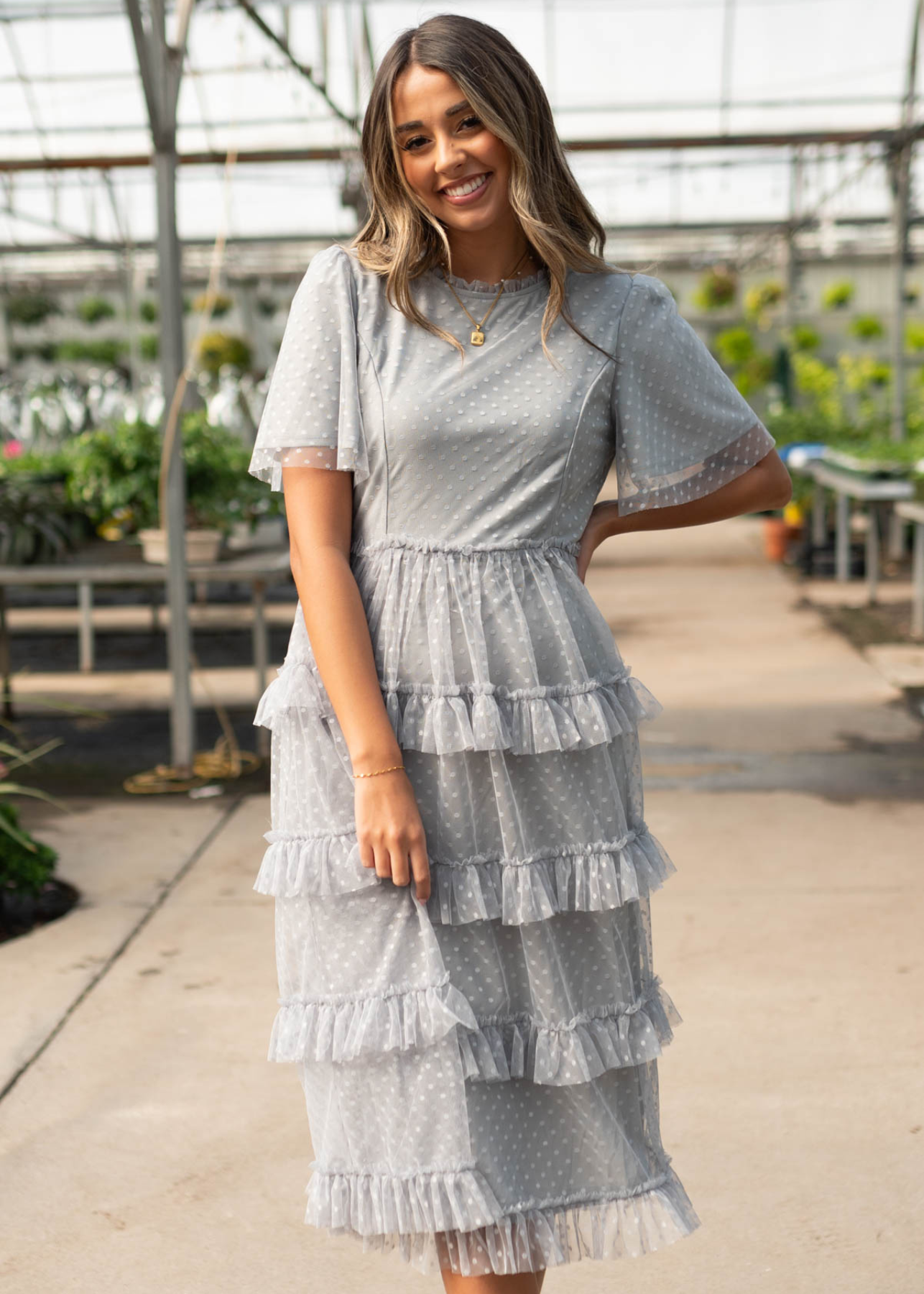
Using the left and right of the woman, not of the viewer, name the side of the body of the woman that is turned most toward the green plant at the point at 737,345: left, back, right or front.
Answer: back

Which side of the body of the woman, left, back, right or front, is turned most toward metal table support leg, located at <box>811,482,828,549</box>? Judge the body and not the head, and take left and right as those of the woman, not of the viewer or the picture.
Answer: back

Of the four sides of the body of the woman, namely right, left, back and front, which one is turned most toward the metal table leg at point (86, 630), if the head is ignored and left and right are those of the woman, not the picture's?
back

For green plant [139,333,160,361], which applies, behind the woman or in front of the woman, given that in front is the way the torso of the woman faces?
behind

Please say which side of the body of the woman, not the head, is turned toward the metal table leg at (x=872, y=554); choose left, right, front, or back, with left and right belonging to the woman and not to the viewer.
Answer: back

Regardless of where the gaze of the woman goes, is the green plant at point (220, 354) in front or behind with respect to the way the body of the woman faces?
behind

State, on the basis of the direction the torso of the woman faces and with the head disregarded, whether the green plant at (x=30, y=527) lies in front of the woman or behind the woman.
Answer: behind

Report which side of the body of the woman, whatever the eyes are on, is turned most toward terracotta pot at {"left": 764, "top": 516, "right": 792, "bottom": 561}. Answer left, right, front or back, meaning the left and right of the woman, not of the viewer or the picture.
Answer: back

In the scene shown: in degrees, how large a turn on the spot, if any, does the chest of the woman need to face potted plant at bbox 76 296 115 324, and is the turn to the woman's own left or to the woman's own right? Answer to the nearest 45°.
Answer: approximately 180°

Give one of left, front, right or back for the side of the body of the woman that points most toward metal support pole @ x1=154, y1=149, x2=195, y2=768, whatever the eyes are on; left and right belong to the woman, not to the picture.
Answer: back

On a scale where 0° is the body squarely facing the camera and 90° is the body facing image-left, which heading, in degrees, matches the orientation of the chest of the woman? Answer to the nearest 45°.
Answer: approximately 0°

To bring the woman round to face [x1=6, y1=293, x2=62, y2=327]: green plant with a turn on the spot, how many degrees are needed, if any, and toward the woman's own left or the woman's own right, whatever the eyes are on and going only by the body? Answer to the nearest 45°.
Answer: approximately 180°
